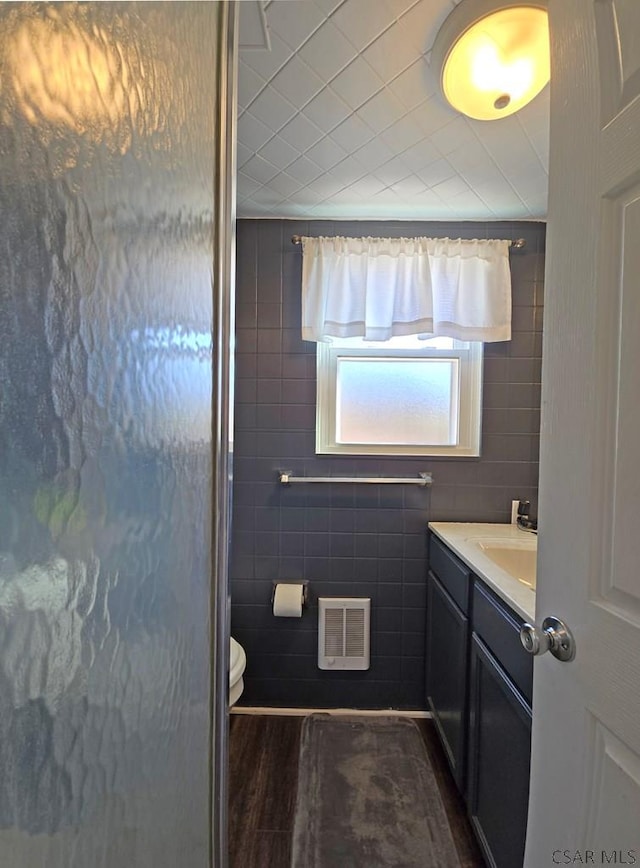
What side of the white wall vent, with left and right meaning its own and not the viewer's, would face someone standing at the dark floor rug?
front

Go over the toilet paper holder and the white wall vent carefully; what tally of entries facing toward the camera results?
2

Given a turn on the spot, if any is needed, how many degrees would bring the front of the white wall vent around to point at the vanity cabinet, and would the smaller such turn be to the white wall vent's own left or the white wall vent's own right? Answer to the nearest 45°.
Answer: approximately 45° to the white wall vent's own left

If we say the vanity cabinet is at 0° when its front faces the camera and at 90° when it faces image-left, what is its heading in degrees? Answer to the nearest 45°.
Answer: approximately 90°

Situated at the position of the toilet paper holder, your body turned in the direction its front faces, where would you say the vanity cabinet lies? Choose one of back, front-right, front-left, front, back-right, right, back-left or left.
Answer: front-left

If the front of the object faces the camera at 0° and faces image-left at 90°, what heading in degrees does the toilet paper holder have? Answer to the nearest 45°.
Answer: approximately 0°

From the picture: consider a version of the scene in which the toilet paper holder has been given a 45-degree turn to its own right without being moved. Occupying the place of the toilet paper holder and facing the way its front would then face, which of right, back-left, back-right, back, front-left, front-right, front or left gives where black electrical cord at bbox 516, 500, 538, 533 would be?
back-left

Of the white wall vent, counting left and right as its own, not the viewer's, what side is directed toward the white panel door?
front

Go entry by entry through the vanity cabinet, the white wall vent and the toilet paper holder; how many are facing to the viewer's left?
1
